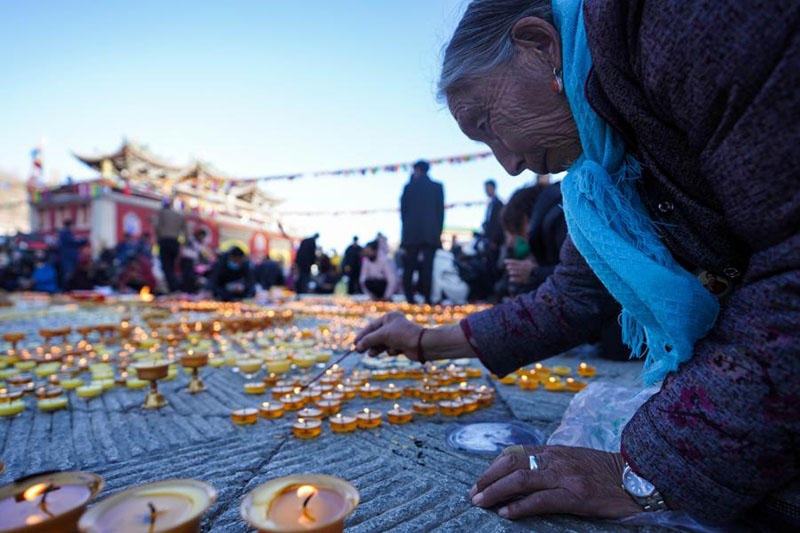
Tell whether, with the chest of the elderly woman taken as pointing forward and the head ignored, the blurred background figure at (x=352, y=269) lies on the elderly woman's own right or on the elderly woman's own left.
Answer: on the elderly woman's own right

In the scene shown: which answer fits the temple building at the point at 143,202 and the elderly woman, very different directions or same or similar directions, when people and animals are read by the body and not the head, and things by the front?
very different directions

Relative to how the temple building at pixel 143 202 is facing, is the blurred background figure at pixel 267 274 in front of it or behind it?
in front

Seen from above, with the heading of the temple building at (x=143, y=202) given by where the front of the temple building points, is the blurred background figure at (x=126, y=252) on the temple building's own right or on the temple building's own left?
on the temple building's own right

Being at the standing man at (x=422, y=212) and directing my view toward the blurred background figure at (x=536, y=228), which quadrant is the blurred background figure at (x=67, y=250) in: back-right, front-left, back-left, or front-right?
back-right

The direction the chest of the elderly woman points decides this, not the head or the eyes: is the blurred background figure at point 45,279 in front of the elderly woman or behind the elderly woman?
in front

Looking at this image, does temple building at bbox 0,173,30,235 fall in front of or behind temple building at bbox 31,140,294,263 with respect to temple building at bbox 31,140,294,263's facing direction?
behind

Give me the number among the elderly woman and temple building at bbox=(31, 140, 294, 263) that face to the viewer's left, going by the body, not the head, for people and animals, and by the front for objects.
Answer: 1

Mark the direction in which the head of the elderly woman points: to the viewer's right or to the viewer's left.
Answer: to the viewer's left

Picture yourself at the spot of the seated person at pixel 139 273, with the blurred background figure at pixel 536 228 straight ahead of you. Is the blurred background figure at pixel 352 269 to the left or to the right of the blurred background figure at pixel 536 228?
left

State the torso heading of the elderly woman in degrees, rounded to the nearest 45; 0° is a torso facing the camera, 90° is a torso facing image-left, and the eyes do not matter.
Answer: approximately 90°
